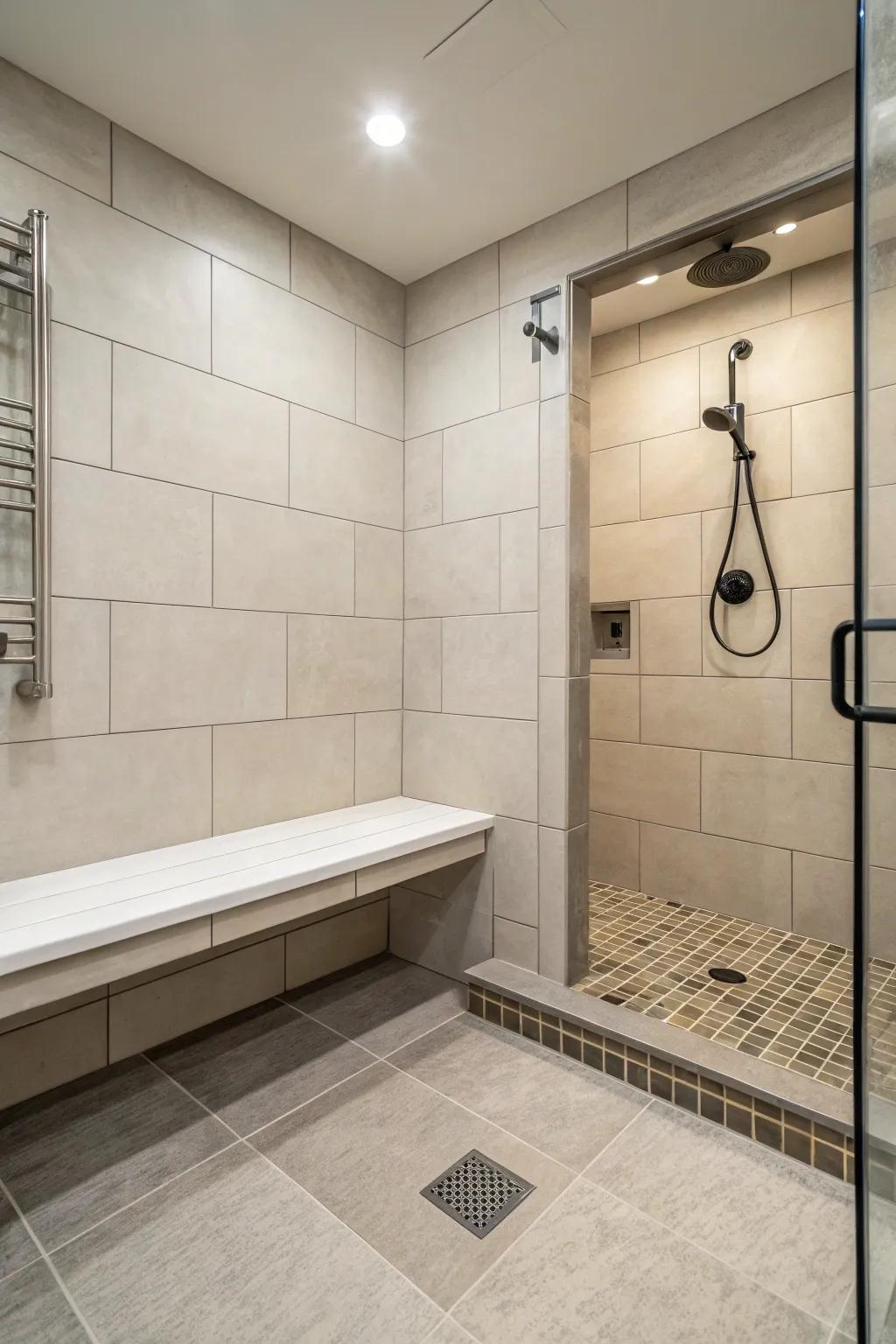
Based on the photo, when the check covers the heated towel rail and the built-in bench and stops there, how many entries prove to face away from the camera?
0

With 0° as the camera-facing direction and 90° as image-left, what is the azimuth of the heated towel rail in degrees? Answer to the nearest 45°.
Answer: approximately 315°

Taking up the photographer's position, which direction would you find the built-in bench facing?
facing the viewer and to the right of the viewer
